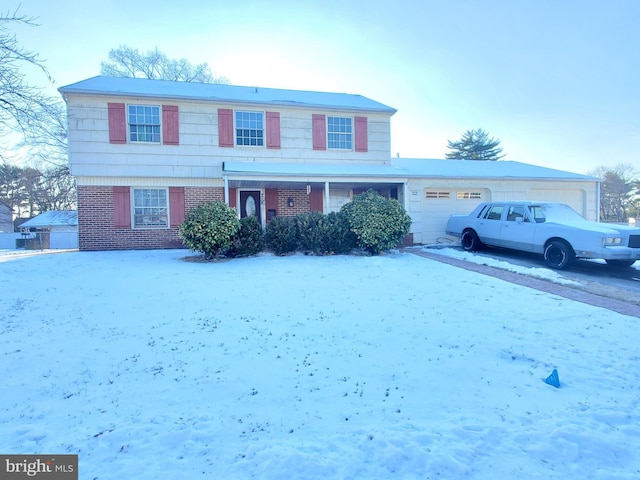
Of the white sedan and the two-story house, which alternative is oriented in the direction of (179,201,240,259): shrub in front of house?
the two-story house

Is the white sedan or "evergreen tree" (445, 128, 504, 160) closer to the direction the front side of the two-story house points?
the white sedan

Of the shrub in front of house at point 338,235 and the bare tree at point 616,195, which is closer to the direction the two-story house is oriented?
the shrub in front of house

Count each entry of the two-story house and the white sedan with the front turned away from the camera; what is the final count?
0

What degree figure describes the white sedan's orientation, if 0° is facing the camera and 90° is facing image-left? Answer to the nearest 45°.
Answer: approximately 315°

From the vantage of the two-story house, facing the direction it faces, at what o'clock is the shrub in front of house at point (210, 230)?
The shrub in front of house is roughly at 12 o'clock from the two-story house.

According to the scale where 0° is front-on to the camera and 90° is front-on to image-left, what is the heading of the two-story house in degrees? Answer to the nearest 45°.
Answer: approximately 0°

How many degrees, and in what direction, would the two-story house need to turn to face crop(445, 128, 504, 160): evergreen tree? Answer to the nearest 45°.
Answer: approximately 135° to its left

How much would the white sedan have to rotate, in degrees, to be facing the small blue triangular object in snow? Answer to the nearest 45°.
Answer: approximately 45° to its right

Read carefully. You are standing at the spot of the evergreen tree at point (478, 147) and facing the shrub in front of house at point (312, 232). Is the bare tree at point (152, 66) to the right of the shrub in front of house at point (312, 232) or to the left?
right

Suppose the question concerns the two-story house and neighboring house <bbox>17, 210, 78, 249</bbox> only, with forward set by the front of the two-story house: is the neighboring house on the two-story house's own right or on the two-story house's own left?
on the two-story house's own right
